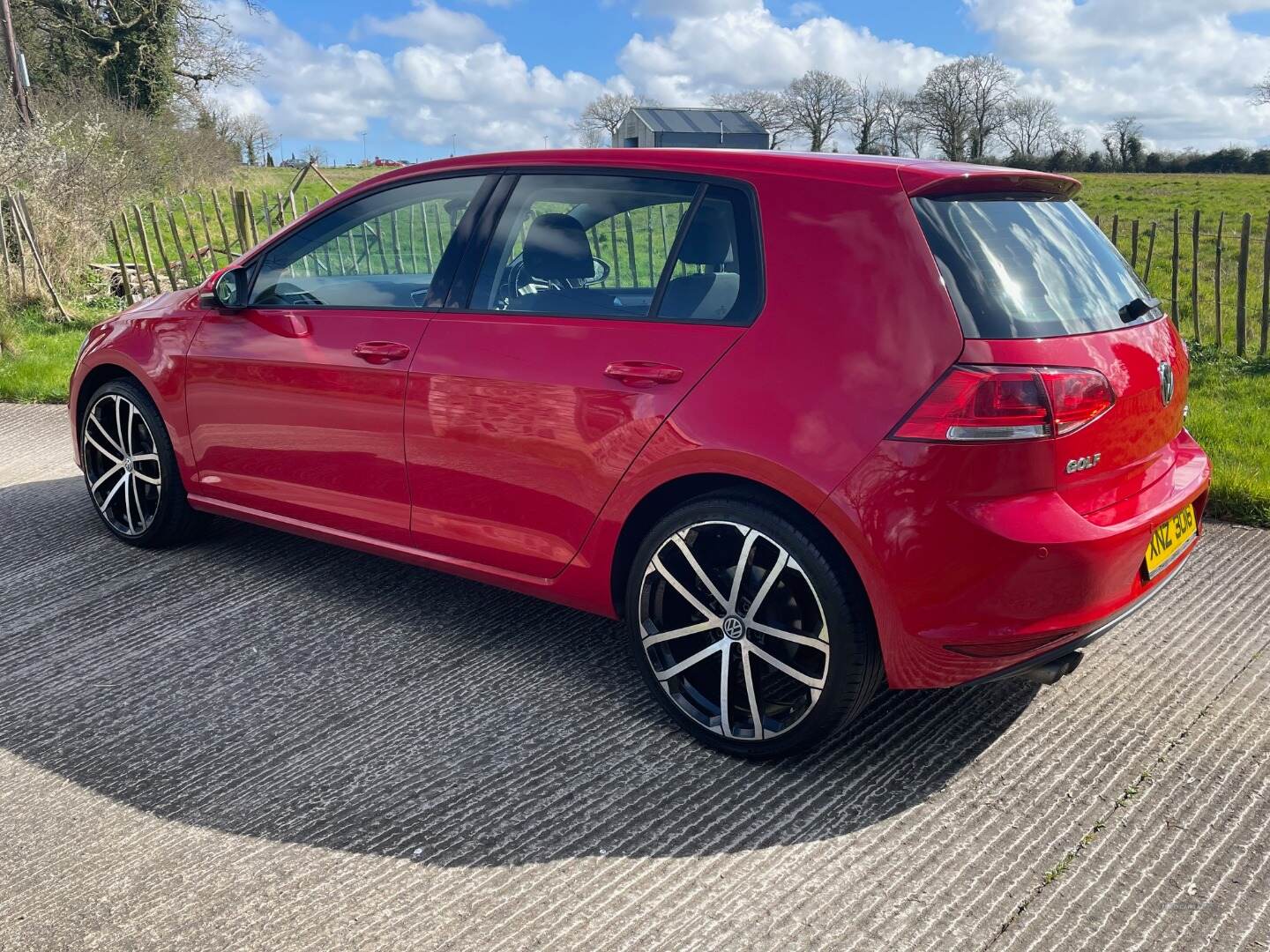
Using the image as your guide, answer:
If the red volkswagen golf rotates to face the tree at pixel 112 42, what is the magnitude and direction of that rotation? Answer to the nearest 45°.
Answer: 0° — it already faces it

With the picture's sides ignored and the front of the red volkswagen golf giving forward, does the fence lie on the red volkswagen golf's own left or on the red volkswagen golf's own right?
on the red volkswagen golf's own right

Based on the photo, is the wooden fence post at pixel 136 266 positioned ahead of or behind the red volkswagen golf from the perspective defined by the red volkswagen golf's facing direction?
ahead

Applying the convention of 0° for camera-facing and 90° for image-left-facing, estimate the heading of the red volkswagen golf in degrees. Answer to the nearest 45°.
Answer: approximately 135°

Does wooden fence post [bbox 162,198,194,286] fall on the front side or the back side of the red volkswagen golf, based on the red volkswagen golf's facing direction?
on the front side
